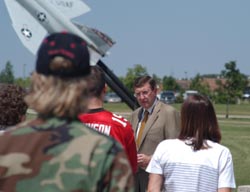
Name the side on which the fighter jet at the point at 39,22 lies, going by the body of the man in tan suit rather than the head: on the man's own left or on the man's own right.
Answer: on the man's own right

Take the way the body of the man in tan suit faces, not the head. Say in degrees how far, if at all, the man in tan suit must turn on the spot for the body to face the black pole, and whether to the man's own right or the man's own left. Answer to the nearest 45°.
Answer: approximately 135° to the man's own right

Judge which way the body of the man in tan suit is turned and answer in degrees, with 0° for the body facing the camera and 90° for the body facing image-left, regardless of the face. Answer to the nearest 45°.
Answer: approximately 45°
